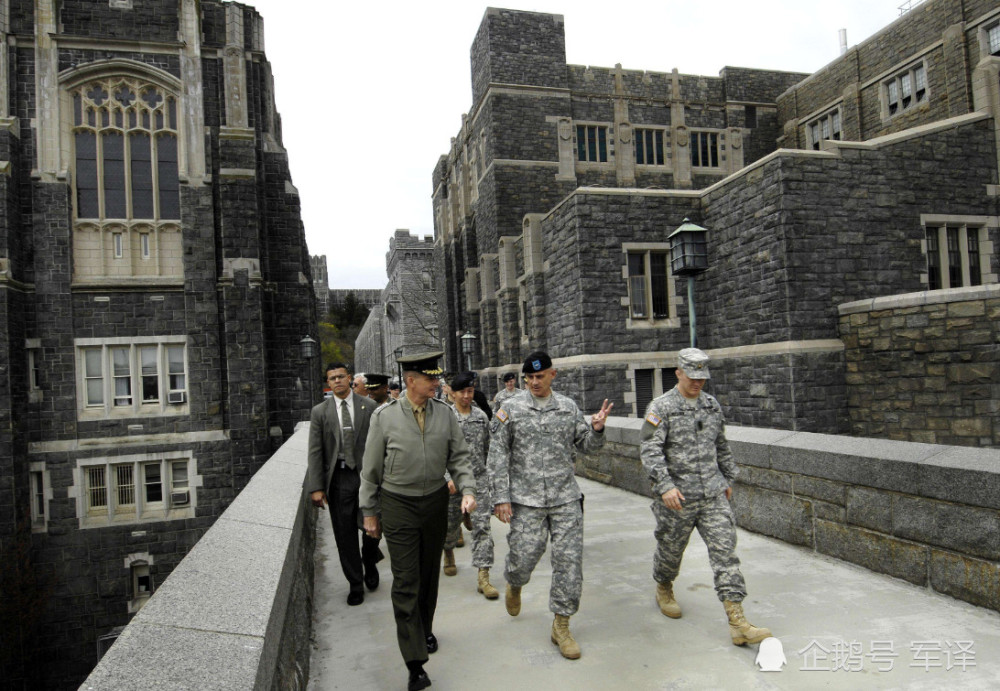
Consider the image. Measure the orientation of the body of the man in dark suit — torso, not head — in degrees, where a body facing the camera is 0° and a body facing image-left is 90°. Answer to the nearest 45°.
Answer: approximately 0°

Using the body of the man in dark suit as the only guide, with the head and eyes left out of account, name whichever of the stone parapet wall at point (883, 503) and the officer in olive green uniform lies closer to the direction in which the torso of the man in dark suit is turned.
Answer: the officer in olive green uniform

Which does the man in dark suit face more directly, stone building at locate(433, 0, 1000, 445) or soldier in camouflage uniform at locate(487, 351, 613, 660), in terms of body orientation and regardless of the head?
the soldier in camouflage uniform

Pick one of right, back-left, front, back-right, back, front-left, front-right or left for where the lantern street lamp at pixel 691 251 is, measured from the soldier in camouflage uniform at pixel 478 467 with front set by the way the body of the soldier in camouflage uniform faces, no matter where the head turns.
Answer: back-left

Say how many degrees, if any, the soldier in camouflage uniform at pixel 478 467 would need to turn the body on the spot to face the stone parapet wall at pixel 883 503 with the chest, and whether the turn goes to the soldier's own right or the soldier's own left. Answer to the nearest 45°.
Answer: approximately 90° to the soldier's own left

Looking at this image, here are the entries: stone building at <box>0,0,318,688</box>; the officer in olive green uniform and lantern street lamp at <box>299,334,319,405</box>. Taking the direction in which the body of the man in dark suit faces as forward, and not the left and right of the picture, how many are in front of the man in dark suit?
1

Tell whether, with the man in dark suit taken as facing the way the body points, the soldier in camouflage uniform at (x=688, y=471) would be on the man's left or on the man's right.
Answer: on the man's left
